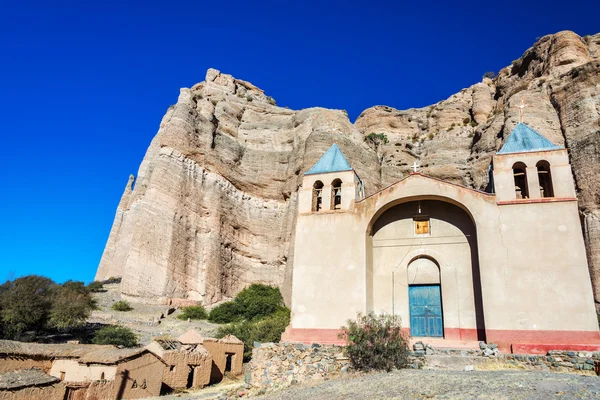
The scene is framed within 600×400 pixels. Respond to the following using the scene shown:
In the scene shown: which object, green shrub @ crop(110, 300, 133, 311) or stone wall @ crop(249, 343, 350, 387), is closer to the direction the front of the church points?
the stone wall

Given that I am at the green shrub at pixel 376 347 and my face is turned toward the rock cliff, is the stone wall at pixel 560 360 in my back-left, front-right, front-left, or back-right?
back-right

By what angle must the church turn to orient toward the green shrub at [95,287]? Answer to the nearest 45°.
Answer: approximately 135° to its right

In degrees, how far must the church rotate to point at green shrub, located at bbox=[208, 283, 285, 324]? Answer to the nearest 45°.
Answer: approximately 135° to its right

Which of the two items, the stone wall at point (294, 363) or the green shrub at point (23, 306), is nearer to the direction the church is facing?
the stone wall

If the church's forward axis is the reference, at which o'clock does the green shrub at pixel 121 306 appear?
The green shrub is roughly at 4 o'clock from the church.

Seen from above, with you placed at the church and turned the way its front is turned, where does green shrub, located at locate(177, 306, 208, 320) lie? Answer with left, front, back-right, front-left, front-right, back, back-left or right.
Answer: back-right

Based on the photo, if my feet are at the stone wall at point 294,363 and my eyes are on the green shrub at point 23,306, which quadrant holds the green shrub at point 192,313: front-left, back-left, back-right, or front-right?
front-right

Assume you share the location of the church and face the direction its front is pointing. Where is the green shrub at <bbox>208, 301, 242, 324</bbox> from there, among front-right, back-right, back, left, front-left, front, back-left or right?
back-right

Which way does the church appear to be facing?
toward the camera

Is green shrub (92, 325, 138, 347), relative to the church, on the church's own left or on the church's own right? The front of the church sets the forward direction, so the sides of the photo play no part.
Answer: on the church's own right

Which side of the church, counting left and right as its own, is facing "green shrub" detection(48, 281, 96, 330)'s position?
right
